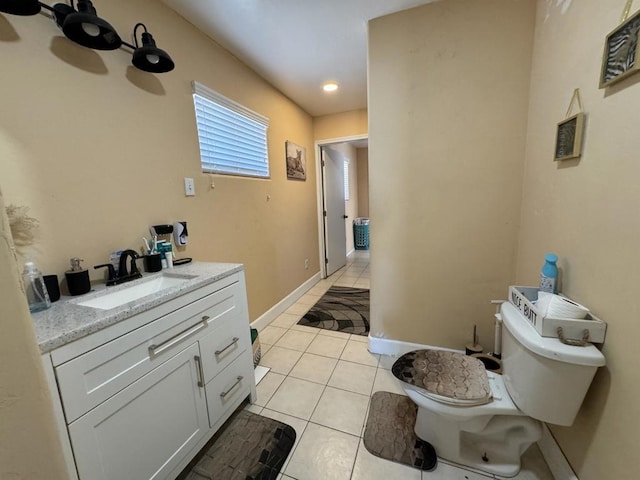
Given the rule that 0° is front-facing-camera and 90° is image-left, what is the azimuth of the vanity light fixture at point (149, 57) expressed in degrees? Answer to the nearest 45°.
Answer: approximately 315°

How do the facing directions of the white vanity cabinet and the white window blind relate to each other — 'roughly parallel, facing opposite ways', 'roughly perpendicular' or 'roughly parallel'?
roughly parallel

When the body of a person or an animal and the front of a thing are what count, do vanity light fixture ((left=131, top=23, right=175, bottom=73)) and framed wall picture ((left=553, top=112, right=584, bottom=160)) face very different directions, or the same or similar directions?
very different directions

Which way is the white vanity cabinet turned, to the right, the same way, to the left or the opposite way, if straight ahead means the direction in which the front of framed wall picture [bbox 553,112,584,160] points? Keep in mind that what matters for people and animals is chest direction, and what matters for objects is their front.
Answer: the opposite way

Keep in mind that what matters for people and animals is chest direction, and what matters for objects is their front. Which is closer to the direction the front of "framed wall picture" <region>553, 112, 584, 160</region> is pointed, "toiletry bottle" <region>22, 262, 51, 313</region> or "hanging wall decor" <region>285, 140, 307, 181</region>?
the toiletry bottle

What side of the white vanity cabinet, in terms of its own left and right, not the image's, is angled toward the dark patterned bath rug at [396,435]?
front

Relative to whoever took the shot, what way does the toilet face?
facing the viewer and to the left of the viewer

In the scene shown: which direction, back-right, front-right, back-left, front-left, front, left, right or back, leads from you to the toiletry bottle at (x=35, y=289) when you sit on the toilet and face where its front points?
front

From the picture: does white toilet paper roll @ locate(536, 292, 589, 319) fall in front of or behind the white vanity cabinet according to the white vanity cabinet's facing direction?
in front

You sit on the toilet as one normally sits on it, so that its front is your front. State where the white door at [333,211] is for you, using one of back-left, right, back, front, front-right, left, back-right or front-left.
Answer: right

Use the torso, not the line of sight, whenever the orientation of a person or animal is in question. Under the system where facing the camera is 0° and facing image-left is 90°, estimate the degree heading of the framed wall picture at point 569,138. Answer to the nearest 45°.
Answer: approximately 45°

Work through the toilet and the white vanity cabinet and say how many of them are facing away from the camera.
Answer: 0

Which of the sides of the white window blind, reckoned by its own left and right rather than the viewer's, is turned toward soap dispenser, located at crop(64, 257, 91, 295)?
right

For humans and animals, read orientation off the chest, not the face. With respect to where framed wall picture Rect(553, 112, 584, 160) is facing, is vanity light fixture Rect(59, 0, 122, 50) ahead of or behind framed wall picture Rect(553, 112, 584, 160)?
ahead
